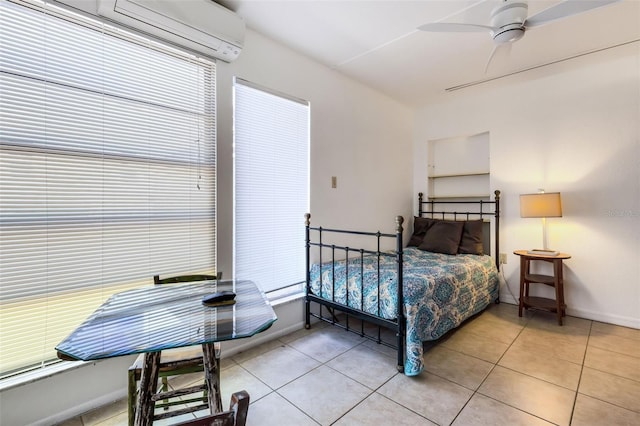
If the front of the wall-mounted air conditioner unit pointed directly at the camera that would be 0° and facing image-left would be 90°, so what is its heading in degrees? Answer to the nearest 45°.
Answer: approximately 315°

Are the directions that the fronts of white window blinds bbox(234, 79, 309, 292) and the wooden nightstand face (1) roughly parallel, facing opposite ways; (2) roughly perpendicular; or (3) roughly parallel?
roughly perpendicular

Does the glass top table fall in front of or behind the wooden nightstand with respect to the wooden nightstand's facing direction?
in front

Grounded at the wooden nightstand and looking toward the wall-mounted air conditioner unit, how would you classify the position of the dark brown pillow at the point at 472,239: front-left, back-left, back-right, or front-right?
front-right

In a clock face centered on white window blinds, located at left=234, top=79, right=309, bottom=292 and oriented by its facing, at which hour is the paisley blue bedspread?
The paisley blue bedspread is roughly at 11 o'clock from the white window blinds.

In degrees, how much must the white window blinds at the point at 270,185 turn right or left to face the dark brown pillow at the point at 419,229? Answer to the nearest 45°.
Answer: approximately 90° to its left

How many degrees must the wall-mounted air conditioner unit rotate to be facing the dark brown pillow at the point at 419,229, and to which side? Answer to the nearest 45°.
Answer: approximately 45° to its left

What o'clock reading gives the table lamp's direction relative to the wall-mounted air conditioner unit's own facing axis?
The table lamp is roughly at 11 o'clock from the wall-mounted air conditioner unit.

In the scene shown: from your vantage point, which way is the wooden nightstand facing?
toward the camera

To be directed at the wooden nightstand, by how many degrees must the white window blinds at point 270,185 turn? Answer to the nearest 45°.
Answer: approximately 45° to its left

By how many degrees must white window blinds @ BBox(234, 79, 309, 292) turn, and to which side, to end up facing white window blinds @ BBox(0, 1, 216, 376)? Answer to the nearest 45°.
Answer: approximately 90° to its right

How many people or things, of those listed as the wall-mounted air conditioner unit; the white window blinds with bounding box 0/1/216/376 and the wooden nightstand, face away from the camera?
0

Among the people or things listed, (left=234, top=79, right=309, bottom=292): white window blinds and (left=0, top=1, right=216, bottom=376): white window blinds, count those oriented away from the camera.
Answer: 0

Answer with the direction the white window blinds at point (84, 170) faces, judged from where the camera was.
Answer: facing the viewer and to the right of the viewer

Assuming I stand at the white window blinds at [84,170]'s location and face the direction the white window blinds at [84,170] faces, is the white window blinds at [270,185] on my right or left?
on my left

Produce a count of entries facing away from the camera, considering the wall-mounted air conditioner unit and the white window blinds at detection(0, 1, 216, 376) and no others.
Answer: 0

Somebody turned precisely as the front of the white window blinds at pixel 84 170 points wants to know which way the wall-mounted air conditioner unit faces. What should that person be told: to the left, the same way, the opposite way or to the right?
the same way

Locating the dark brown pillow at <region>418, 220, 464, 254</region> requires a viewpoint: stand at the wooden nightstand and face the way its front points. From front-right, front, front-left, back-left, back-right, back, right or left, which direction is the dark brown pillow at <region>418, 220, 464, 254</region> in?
right

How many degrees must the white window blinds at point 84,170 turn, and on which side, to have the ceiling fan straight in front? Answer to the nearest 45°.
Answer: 0° — it already faces it
